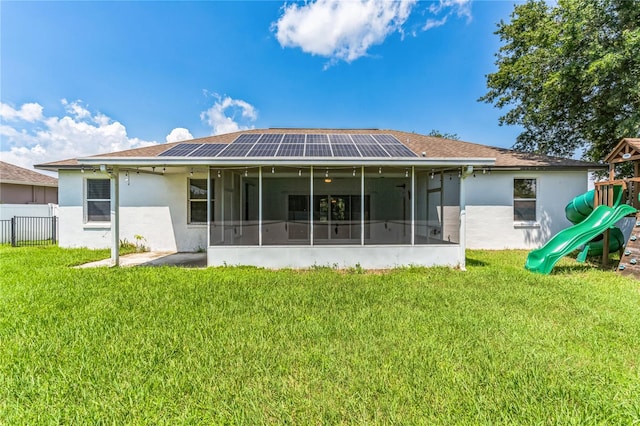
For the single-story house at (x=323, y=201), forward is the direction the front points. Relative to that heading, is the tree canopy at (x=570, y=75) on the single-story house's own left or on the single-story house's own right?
on the single-story house's own right

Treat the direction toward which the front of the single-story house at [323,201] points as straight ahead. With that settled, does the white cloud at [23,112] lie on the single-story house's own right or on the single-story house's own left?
on the single-story house's own left

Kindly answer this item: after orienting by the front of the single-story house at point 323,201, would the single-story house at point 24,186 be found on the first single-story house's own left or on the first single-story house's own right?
on the first single-story house's own left

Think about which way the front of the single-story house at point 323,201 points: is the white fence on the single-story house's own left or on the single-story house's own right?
on the single-story house's own left

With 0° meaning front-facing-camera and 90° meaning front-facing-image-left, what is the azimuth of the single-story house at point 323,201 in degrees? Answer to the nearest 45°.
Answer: approximately 180°

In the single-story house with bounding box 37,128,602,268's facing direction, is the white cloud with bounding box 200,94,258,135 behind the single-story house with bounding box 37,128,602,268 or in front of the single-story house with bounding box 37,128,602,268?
in front
